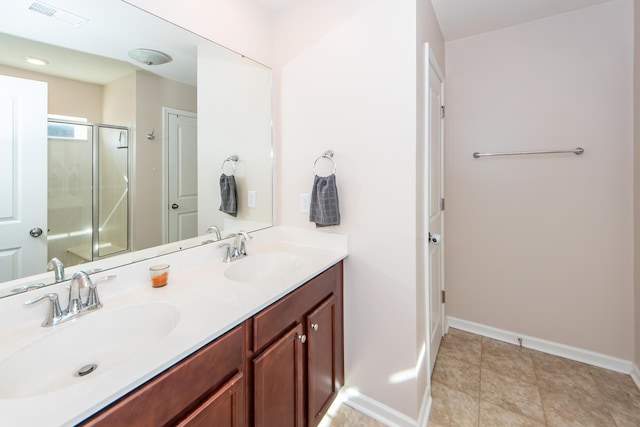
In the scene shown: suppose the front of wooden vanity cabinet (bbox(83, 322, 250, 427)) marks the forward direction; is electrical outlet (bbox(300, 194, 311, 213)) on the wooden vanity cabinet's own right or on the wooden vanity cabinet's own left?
on the wooden vanity cabinet's own left

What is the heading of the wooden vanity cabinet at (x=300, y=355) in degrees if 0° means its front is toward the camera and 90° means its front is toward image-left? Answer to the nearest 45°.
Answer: approximately 315°

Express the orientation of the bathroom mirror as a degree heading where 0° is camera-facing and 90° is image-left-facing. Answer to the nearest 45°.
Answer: approximately 315°

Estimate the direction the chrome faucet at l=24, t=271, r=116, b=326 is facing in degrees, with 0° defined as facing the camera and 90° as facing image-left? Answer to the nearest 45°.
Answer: approximately 315°
